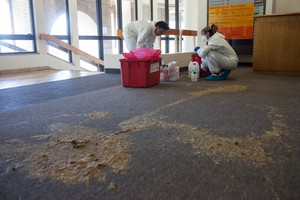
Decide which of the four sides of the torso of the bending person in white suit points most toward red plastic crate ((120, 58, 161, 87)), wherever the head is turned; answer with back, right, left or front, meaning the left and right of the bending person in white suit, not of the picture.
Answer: right

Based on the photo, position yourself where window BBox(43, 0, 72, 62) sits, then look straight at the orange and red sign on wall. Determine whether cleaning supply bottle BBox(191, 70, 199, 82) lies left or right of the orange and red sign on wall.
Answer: right

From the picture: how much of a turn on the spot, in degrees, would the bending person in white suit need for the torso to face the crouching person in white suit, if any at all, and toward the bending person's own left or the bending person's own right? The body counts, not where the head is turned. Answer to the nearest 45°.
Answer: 0° — they already face them

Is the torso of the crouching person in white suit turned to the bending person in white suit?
yes

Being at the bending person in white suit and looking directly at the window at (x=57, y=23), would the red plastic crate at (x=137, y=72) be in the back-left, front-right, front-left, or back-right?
back-left

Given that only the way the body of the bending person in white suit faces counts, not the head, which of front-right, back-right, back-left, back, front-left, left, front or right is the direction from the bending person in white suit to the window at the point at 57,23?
back-left

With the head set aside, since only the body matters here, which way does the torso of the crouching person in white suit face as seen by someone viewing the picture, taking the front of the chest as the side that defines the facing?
to the viewer's left

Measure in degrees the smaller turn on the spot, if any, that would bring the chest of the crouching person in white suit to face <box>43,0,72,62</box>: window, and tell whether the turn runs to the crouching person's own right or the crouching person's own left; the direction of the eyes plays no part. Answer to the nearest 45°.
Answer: approximately 45° to the crouching person's own right

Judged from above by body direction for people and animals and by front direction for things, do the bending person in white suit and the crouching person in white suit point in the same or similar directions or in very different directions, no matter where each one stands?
very different directions

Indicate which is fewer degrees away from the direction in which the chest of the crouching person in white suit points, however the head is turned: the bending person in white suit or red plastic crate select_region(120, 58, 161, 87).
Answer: the bending person in white suit

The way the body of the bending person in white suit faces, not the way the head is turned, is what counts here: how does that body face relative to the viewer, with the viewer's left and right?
facing to the right of the viewer

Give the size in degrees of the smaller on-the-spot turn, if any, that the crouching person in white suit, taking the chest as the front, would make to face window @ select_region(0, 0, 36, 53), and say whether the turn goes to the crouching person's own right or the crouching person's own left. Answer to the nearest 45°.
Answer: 0° — they already face it
